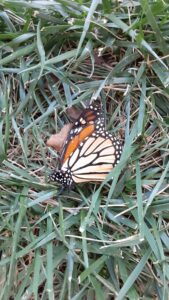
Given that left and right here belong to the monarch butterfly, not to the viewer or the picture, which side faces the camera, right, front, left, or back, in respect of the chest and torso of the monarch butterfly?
left
